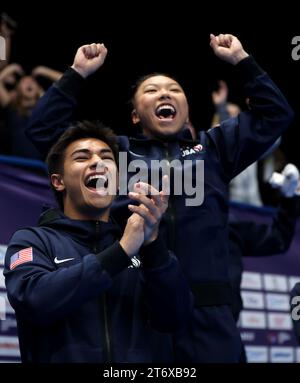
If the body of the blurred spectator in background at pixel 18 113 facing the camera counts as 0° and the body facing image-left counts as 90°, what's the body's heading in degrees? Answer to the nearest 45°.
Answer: approximately 0°

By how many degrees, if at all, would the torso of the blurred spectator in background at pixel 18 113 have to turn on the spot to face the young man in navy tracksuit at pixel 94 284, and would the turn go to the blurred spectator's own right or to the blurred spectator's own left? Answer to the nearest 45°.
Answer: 0° — they already face them

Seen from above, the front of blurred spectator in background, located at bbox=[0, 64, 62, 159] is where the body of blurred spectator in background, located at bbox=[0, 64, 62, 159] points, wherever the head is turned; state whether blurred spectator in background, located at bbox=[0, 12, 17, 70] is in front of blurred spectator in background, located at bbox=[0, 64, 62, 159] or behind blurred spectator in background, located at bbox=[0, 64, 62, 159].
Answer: behind

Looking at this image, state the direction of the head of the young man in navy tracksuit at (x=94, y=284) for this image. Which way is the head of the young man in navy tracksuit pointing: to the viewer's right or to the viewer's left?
to the viewer's right

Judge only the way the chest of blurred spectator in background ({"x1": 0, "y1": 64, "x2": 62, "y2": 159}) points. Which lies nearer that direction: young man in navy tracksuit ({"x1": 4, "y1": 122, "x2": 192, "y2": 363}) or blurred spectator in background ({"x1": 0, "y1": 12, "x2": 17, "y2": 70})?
the young man in navy tracksuit
